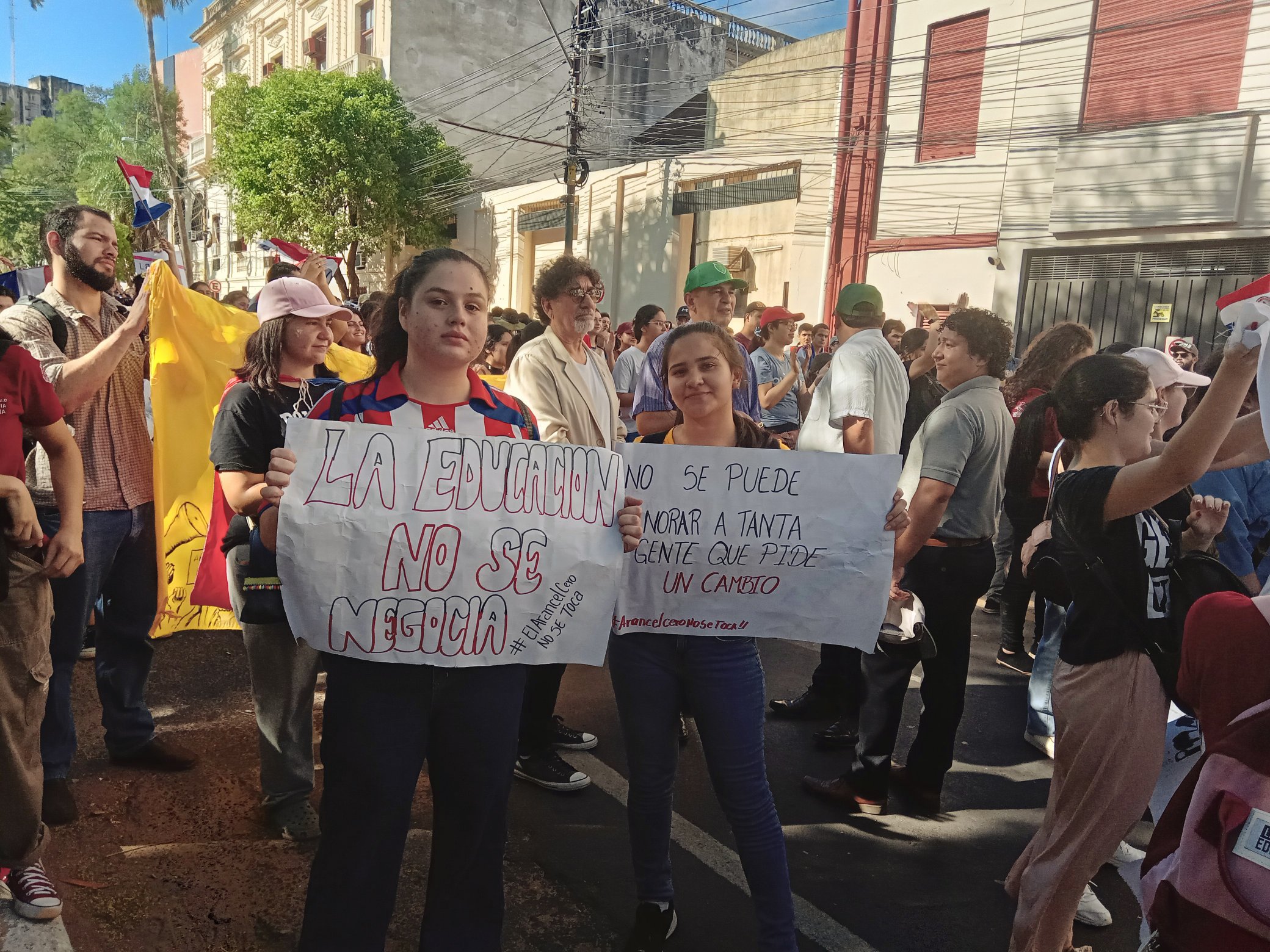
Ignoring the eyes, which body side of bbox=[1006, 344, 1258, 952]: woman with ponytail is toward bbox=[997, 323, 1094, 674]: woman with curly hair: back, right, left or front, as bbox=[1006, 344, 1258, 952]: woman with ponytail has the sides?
left

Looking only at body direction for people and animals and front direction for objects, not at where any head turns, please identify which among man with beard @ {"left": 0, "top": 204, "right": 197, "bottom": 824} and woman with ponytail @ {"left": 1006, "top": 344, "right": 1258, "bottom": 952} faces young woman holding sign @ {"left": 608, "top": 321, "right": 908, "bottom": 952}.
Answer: the man with beard

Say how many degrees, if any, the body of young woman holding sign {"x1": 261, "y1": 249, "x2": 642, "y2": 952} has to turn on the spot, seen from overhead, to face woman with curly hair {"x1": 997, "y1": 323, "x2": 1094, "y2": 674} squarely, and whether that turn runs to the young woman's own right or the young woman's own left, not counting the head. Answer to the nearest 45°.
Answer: approximately 135° to the young woman's own left

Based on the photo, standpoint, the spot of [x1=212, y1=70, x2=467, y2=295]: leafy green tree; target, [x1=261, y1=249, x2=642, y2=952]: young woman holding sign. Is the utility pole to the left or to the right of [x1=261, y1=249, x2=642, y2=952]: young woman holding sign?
left

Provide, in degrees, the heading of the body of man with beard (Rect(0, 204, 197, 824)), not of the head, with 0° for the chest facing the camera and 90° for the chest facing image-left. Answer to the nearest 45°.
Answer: approximately 315°

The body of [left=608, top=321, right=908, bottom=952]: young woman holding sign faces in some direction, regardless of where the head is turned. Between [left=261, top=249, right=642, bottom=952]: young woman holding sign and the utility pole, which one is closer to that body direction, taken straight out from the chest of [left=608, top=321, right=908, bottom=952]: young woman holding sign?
the young woman holding sign

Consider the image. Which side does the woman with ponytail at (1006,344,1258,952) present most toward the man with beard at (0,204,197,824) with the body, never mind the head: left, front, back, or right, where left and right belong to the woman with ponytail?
back

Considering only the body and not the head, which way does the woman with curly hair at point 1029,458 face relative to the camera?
to the viewer's right
